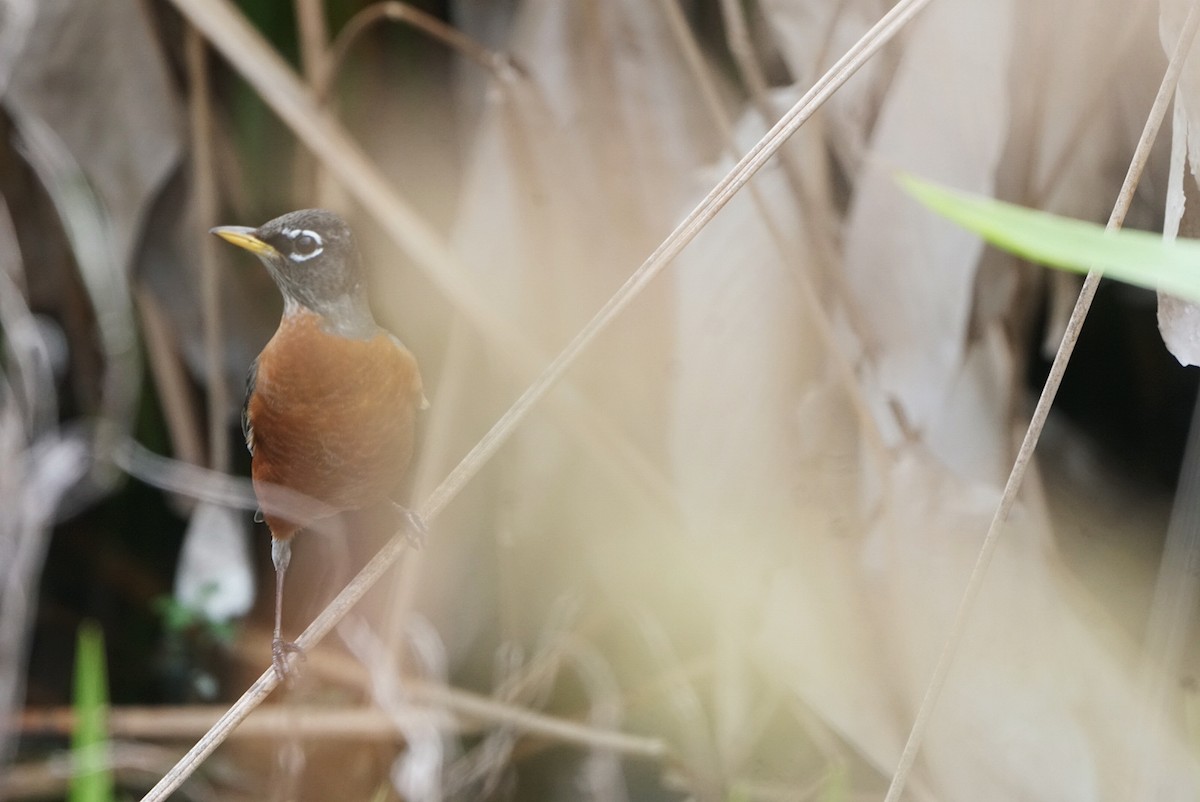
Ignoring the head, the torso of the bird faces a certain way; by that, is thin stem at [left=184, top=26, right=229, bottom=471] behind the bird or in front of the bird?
behind

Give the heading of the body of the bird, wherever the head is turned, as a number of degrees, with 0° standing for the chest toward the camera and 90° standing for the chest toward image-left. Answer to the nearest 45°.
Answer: approximately 0°
